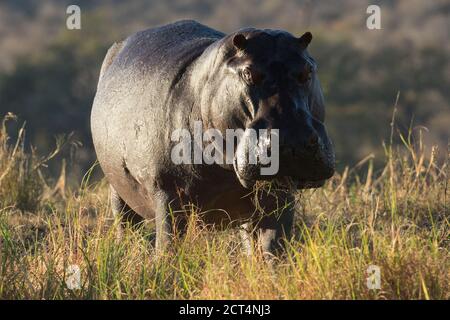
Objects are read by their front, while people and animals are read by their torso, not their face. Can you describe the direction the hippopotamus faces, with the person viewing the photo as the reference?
facing the viewer and to the right of the viewer
